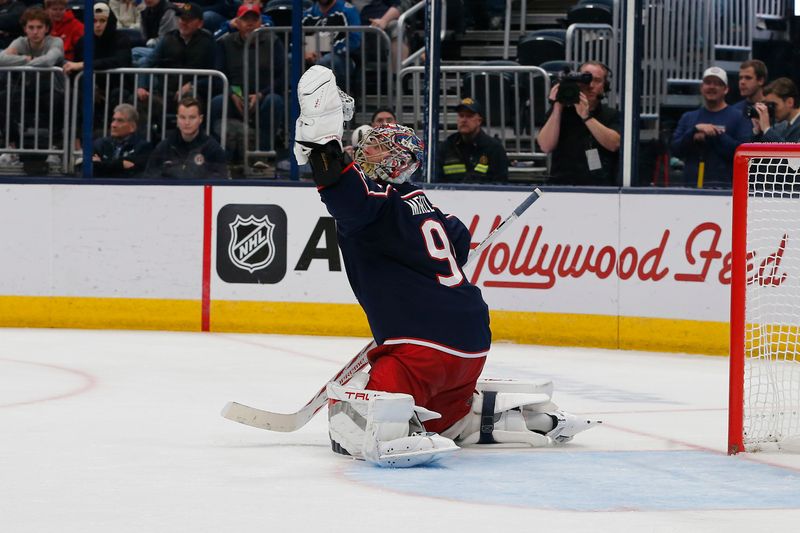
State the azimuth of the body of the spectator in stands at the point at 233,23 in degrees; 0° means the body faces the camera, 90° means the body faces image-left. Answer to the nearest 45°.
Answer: approximately 0°

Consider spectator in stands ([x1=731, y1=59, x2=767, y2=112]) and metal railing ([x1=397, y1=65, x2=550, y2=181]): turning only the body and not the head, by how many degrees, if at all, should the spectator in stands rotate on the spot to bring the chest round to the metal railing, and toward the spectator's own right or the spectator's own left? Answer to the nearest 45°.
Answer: approximately 90° to the spectator's own right

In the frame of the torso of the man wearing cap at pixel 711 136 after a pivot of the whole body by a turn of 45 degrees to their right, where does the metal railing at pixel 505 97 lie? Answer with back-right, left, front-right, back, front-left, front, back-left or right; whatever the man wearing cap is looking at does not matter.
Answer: right

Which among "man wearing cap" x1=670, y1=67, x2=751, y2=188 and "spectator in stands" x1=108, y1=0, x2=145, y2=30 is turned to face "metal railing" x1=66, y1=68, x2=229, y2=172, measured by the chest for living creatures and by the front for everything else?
the spectator in stands

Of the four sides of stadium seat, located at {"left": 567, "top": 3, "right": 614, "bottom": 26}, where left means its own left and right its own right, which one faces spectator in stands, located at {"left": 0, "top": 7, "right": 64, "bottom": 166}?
right

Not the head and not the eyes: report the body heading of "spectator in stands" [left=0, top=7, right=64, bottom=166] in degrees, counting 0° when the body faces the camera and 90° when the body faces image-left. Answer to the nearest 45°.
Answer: approximately 0°

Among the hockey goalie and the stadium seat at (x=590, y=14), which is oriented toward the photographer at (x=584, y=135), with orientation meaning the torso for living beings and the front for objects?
the stadium seat

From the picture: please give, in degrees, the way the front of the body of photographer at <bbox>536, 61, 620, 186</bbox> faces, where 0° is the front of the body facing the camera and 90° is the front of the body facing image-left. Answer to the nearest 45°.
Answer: approximately 45°
